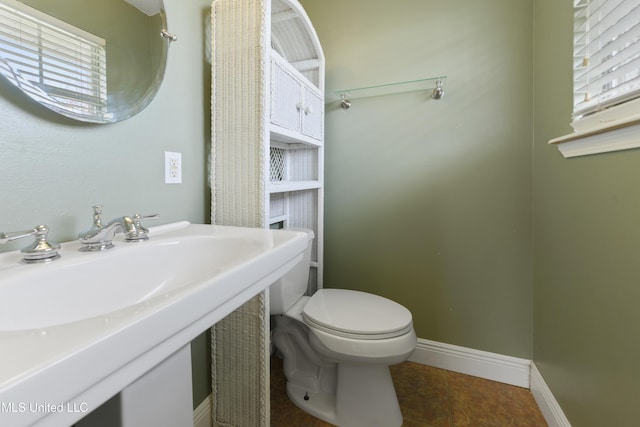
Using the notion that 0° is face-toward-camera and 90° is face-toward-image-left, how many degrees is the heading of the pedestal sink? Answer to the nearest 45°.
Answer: approximately 315°

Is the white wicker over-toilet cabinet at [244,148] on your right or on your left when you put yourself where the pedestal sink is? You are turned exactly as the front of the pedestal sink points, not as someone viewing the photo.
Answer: on your left

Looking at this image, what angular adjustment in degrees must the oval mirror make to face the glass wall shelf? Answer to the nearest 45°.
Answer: approximately 45° to its left

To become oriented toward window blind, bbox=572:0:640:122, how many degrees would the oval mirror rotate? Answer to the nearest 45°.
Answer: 0° — it already faces it

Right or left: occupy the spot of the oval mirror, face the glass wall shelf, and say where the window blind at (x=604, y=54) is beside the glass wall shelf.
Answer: right

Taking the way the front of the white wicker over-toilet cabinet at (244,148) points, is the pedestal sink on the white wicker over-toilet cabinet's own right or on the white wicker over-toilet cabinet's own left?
on the white wicker over-toilet cabinet's own right
